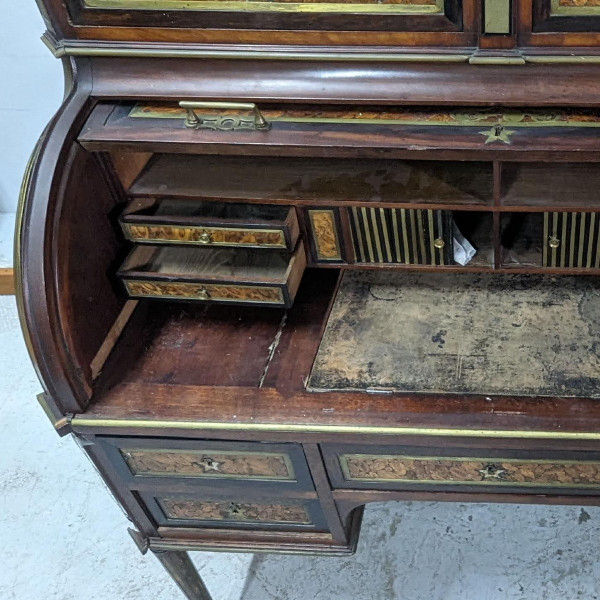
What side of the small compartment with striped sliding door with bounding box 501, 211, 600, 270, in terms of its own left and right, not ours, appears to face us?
front

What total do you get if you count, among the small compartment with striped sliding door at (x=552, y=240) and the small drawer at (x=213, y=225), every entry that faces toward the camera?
2

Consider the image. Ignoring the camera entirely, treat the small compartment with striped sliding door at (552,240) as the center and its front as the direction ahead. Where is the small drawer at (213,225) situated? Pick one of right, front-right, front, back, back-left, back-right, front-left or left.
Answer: right

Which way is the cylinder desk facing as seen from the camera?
toward the camera

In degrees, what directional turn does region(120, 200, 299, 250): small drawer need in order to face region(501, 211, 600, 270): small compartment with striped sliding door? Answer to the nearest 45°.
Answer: approximately 90° to its left

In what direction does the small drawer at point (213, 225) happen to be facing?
toward the camera
